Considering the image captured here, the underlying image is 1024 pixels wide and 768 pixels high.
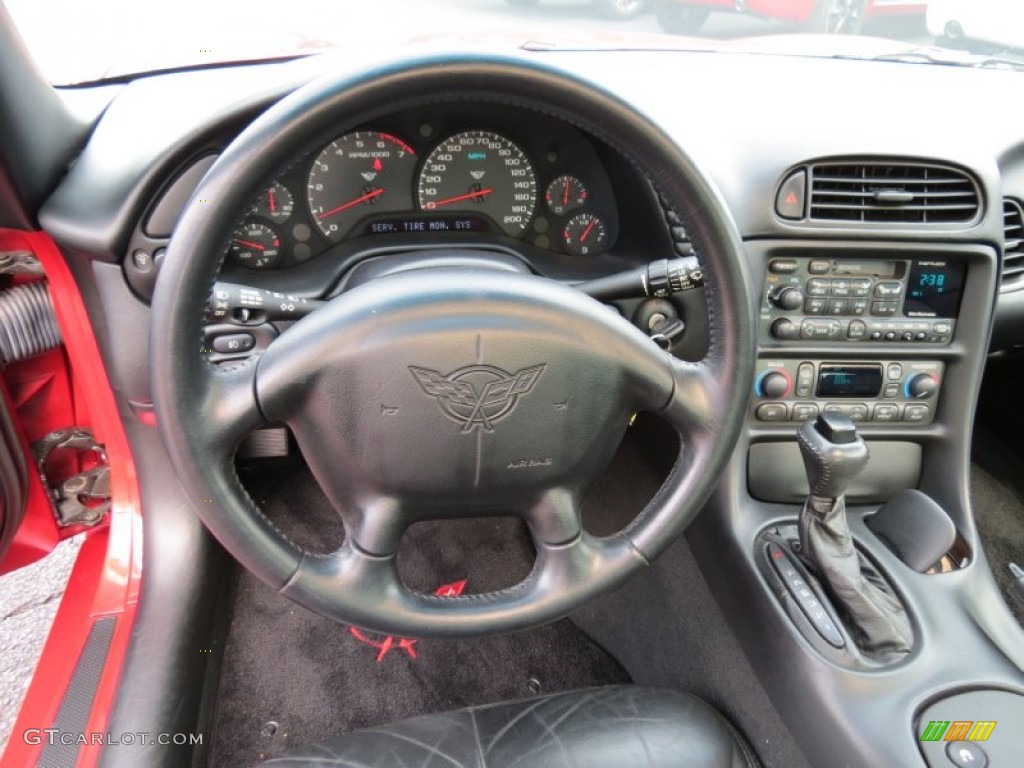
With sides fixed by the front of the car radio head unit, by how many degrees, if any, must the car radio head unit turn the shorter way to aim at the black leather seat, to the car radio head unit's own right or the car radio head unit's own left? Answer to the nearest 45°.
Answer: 0° — it already faces it

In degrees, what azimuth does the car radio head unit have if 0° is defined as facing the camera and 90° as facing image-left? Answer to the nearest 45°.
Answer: approximately 0°

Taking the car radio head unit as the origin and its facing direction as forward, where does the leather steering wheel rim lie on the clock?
The leather steering wheel rim is roughly at 1 o'clock from the car radio head unit.
